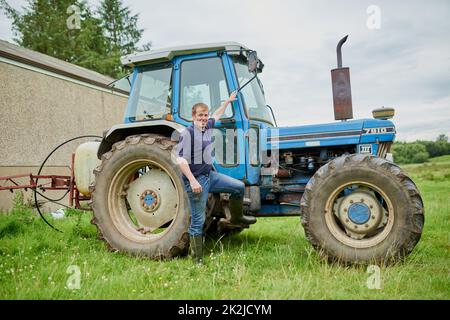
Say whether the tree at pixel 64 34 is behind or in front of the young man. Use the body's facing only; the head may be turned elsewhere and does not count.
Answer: behind

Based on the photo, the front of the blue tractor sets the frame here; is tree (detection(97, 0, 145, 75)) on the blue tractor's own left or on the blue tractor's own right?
on the blue tractor's own left

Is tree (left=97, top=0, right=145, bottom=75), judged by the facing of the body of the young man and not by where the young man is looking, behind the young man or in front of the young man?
behind

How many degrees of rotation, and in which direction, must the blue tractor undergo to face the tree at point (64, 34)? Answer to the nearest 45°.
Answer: approximately 135° to its left

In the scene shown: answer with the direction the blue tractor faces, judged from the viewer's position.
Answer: facing to the right of the viewer
